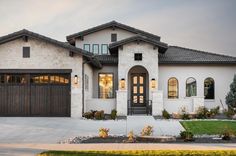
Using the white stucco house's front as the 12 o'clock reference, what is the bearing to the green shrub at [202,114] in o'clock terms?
The green shrub is roughly at 10 o'clock from the white stucco house.

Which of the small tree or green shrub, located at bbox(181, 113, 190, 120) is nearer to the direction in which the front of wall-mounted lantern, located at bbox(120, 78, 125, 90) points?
the green shrub

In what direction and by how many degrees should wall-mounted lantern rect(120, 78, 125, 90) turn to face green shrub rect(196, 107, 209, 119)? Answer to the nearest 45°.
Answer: approximately 45° to its left

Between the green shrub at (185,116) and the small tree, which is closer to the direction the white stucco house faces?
the green shrub

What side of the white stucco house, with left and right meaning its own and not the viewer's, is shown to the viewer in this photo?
front

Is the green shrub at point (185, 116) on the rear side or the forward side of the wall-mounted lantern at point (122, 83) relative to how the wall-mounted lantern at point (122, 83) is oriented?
on the forward side

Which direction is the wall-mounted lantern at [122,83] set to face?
toward the camera

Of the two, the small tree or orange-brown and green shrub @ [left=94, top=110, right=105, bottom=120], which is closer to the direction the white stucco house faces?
the orange-brown and green shrub

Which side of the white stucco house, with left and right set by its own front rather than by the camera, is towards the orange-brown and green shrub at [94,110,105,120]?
front

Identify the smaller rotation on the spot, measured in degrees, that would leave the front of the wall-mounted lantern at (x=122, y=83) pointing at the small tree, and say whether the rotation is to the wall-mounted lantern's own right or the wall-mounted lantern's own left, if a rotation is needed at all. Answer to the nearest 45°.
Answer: approximately 90° to the wall-mounted lantern's own left
